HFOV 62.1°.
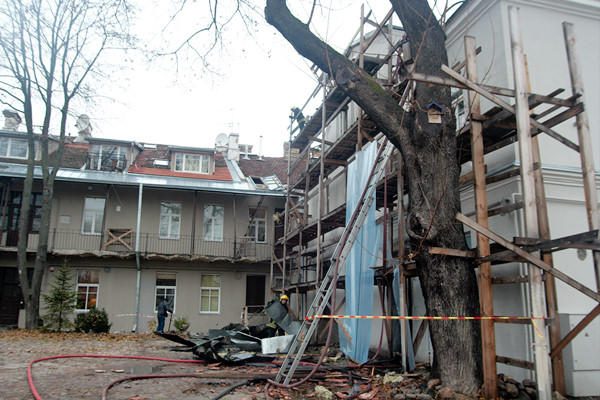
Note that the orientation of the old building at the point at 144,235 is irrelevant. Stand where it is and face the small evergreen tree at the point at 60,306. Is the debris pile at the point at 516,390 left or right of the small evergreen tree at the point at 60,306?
left

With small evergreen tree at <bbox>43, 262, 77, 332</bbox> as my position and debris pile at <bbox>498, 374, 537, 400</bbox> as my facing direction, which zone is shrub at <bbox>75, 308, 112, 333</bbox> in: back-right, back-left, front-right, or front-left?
front-left

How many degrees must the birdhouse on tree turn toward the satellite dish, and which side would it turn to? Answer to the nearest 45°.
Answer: approximately 135° to its right

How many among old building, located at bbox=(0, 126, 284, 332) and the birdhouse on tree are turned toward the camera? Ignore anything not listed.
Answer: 2

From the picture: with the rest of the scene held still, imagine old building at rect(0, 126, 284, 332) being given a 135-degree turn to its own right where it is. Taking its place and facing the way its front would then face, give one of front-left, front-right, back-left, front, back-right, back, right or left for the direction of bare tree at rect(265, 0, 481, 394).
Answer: back-left

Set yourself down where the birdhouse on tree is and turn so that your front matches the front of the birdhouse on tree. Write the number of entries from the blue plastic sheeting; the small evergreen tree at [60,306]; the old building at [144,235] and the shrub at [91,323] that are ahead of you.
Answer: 0

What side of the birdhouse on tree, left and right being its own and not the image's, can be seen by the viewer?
front

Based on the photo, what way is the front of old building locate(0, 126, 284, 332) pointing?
toward the camera

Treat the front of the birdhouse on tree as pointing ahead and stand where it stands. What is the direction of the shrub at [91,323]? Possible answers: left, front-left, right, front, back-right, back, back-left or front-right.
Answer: back-right

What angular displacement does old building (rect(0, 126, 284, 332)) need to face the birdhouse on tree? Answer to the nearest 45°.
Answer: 0° — it already faces it

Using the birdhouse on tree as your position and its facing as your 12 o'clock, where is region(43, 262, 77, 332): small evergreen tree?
The small evergreen tree is roughly at 4 o'clock from the birdhouse on tree.
